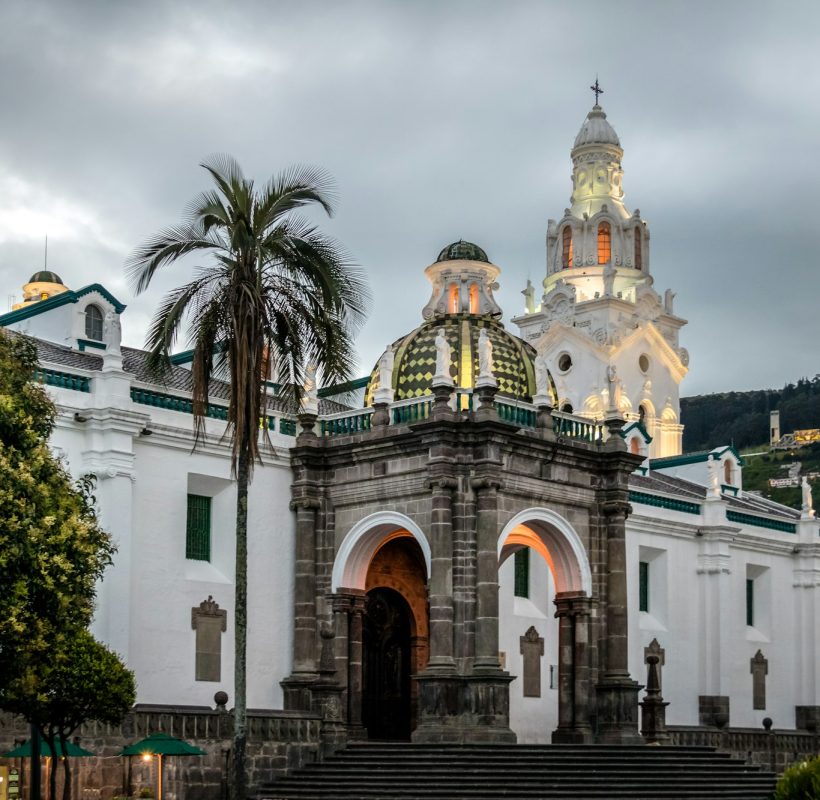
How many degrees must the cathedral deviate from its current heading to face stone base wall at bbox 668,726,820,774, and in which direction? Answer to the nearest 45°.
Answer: approximately 90° to its left

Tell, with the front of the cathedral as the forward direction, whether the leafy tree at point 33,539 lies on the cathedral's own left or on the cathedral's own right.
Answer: on the cathedral's own right

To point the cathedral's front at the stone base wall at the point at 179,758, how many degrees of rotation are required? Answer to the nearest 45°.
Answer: approximately 90° to its right
